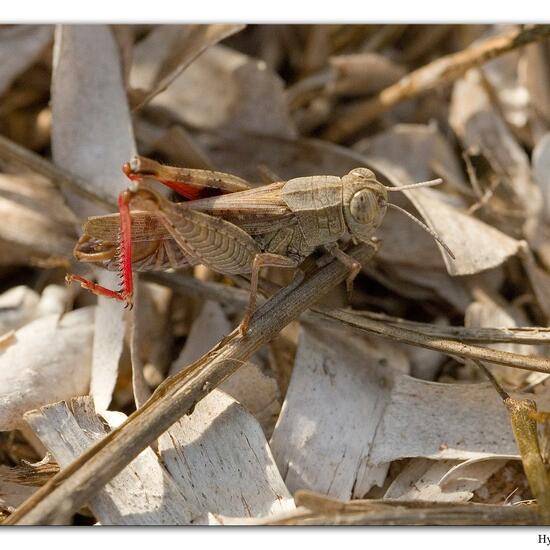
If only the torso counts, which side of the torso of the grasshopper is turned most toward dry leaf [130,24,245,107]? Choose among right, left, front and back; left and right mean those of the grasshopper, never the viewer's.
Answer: left

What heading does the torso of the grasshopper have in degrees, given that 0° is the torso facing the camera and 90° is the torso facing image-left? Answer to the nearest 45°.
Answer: approximately 270°

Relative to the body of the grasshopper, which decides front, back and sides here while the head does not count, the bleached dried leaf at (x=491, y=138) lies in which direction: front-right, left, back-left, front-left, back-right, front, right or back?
front-left
